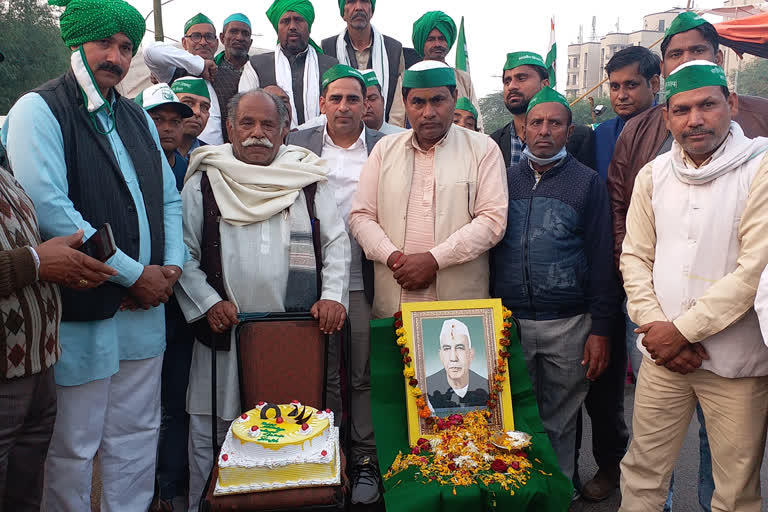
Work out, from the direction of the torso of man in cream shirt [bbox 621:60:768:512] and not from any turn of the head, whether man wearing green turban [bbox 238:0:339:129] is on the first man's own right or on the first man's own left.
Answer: on the first man's own right

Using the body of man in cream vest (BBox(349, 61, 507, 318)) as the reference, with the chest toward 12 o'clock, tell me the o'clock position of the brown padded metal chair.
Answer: The brown padded metal chair is roughly at 2 o'clock from the man in cream vest.

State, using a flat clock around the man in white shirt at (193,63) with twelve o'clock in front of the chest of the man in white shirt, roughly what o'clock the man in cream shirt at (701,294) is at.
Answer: The man in cream shirt is roughly at 11 o'clock from the man in white shirt.

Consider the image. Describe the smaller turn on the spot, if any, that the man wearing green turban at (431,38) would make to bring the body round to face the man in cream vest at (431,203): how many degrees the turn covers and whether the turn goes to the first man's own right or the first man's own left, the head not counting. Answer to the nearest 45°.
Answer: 0° — they already face them

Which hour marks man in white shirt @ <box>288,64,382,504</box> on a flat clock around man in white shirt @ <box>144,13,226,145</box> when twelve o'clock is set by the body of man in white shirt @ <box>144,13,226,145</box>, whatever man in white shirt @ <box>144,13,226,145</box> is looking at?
man in white shirt @ <box>288,64,382,504</box> is roughly at 11 o'clock from man in white shirt @ <box>144,13,226,145</box>.

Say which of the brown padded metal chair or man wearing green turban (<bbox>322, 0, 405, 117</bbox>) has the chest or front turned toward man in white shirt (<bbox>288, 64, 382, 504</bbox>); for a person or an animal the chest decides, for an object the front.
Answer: the man wearing green turban
